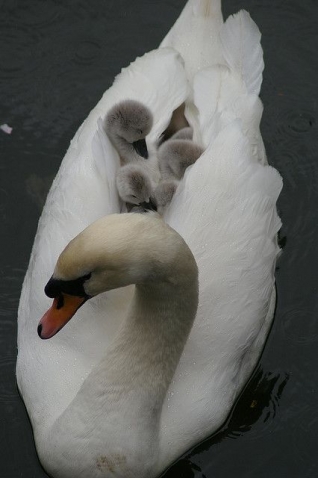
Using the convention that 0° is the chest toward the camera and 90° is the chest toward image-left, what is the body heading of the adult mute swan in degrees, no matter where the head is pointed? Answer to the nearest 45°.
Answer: approximately 0°
